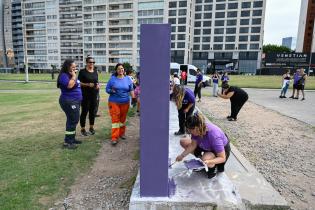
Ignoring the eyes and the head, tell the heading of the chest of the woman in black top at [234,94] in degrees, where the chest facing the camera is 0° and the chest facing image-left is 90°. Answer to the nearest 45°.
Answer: approximately 90°

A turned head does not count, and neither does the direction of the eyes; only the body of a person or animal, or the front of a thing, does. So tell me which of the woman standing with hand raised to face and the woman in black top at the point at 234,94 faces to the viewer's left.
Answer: the woman in black top

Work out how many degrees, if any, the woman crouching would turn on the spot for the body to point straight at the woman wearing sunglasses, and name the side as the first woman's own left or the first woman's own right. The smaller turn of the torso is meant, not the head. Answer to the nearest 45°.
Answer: approximately 90° to the first woman's own right

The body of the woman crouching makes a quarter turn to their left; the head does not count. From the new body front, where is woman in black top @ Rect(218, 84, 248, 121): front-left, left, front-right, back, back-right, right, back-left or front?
back-left

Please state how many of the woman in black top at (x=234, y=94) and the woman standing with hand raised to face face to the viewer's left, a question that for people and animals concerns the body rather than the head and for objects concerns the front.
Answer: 1

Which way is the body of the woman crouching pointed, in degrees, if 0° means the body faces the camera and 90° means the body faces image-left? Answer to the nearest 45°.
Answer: approximately 45°
